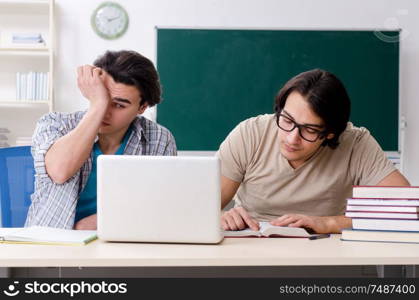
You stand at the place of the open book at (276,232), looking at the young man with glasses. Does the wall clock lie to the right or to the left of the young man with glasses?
left

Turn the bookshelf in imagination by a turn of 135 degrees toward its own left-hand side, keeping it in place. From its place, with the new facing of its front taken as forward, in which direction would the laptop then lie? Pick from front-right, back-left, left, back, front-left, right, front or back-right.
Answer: back-right

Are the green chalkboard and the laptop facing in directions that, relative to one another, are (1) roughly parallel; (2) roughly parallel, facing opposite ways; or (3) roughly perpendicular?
roughly parallel, facing opposite ways

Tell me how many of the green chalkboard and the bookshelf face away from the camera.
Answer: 0

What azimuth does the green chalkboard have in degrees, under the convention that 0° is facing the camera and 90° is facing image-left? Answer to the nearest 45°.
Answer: approximately 0°

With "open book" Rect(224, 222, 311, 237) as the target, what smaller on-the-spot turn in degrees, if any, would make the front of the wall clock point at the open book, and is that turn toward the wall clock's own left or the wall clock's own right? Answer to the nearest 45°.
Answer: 0° — it already faces it

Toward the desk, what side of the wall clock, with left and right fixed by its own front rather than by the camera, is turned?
front

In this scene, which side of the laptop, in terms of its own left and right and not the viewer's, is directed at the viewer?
back

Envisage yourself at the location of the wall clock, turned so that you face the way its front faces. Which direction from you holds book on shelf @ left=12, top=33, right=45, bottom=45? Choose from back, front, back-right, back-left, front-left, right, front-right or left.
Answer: right

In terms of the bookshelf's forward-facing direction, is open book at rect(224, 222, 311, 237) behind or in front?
in front

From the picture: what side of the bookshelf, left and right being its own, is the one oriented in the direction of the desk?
front

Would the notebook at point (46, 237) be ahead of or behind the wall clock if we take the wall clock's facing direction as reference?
ahead

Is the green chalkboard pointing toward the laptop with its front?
yes

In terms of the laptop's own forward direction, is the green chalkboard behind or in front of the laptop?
in front

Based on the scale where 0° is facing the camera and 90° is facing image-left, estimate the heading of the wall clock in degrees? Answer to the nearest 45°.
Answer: approximately 0°

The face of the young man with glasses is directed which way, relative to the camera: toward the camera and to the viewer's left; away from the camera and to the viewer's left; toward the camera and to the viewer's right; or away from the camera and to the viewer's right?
toward the camera and to the viewer's left

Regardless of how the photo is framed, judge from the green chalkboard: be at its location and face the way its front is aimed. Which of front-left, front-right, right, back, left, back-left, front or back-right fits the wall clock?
right

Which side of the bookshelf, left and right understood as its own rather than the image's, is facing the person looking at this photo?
front
